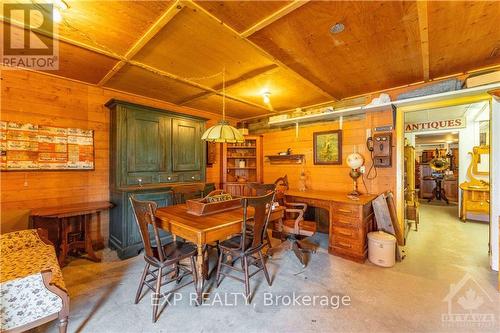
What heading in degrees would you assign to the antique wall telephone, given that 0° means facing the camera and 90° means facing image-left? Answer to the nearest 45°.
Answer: approximately 45°

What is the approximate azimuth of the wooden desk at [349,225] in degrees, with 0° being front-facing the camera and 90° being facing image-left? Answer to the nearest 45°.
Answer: approximately 45°

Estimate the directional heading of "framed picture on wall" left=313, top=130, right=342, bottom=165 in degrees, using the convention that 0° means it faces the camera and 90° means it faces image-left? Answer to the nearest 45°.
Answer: approximately 45°

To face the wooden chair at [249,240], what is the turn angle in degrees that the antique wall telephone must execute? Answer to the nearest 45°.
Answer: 0° — it already faces it

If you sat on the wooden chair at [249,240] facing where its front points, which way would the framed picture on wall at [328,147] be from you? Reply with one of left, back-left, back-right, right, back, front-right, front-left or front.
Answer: right

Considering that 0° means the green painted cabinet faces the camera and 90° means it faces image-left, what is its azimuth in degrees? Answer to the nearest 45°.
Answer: approximately 315°

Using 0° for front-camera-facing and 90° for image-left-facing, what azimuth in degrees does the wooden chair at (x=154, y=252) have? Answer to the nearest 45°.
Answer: approximately 225°

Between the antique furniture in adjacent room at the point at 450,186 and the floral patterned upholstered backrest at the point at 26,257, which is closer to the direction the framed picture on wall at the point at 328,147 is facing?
the floral patterned upholstered backrest

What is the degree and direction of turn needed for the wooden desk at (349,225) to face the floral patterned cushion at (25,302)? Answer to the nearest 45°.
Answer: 0° — it already faces it

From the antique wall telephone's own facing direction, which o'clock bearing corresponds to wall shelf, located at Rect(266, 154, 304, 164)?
The wall shelf is roughly at 2 o'clock from the antique wall telephone.

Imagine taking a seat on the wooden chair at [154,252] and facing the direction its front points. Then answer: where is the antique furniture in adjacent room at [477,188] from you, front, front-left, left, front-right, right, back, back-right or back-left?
front-right

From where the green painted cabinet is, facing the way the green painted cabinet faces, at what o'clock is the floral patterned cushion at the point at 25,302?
The floral patterned cushion is roughly at 2 o'clock from the green painted cabinet.
